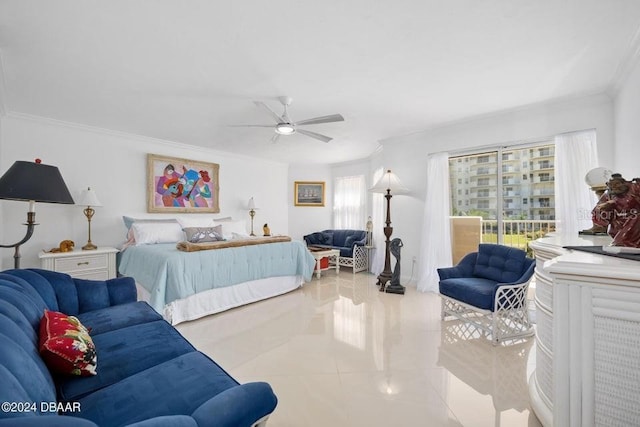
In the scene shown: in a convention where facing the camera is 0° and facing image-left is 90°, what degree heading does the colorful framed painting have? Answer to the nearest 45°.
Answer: approximately 315°

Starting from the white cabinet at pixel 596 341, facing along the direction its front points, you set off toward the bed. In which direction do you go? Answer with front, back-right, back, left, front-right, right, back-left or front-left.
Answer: front

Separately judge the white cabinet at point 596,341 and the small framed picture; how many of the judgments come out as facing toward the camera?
1

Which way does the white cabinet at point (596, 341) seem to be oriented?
to the viewer's left

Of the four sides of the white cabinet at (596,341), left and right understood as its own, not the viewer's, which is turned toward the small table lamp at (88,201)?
front

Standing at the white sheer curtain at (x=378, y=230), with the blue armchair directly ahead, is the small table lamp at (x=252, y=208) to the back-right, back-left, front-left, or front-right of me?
back-right

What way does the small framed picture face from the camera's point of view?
toward the camera

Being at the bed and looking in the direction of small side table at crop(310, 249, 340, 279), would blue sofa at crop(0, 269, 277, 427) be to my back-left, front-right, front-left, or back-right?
back-right
